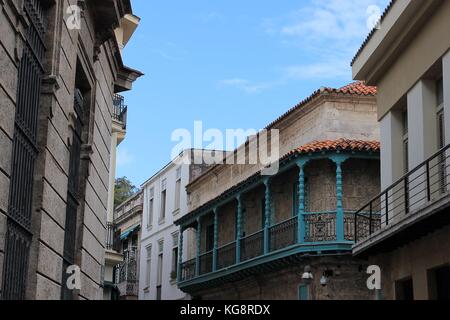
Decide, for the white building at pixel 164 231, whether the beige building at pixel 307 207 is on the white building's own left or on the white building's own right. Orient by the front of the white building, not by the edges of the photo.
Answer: on the white building's own left

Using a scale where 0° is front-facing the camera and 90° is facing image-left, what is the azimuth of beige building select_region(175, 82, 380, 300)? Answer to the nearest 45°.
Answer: approximately 45°

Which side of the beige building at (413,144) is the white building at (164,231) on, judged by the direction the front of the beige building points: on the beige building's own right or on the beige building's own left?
on the beige building's own right

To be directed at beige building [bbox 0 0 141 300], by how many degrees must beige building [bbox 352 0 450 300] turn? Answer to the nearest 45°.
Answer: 0° — it already faces it

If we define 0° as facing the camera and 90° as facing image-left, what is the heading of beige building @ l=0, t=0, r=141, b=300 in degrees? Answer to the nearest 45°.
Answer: approximately 315°

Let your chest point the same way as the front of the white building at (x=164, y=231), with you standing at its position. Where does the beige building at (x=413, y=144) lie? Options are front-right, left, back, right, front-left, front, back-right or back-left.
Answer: front-left

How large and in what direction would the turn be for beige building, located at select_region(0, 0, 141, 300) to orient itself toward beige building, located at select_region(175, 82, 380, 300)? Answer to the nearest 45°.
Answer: approximately 90° to its left

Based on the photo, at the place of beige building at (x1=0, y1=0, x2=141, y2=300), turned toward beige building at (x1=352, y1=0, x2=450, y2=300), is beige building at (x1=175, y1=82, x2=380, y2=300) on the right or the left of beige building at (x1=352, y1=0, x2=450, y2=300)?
left
